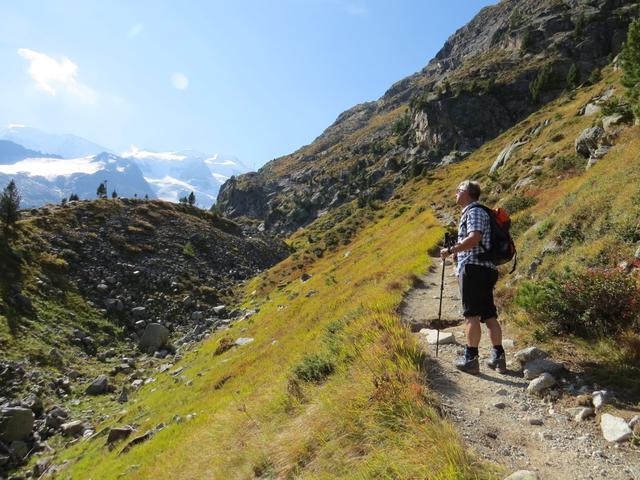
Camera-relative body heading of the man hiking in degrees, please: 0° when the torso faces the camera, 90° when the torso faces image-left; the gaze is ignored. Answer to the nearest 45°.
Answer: approximately 90°

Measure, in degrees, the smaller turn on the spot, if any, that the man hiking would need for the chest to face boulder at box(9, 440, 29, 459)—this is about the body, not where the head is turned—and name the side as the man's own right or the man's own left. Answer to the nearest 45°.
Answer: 0° — they already face it

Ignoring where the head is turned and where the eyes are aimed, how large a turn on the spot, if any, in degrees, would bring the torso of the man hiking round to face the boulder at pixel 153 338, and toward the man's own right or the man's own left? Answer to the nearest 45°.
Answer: approximately 45° to the man's own right

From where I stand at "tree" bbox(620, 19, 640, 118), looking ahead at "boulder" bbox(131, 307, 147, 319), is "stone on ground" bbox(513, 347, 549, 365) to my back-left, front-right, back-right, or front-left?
front-left

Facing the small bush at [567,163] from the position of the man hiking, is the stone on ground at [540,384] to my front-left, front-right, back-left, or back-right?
back-right

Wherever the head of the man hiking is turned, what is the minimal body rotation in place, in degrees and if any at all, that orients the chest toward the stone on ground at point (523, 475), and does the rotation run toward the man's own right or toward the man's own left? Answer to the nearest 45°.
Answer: approximately 90° to the man's own left

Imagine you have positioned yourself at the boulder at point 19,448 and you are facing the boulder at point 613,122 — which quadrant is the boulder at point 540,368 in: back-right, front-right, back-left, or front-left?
front-right

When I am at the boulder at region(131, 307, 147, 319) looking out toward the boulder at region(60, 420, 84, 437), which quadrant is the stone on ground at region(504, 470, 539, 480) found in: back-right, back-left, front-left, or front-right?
front-left

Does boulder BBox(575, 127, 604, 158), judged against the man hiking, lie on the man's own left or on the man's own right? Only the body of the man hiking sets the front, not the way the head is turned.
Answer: on the man's own right

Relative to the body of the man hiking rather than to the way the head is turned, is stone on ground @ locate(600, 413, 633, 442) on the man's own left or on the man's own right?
on the man's own left

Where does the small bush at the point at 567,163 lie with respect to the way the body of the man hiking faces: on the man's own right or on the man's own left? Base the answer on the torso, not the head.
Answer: on the man's own right

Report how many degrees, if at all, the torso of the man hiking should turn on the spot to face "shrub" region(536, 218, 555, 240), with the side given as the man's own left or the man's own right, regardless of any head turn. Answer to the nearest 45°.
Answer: approximately 90° to the man's own right

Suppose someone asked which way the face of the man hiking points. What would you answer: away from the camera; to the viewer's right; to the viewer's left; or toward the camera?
to the viewer's left
